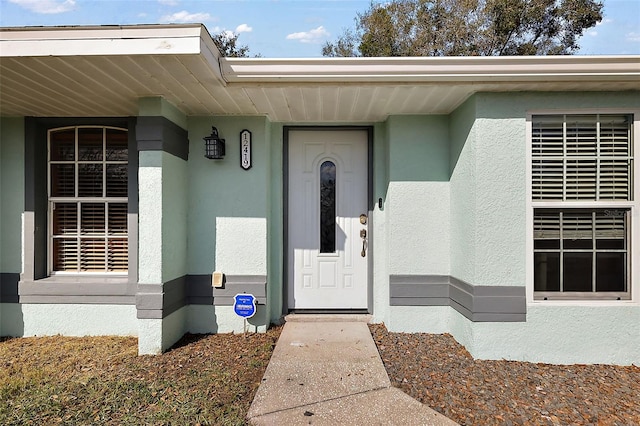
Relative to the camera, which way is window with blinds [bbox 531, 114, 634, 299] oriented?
toward the camera

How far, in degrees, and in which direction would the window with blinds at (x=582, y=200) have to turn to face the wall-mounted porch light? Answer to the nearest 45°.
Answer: approximately 45° to its right

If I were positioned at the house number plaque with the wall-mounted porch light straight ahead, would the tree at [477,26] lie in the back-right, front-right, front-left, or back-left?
back-right

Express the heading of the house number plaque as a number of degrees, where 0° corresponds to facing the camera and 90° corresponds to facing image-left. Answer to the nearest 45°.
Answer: approximately 0°

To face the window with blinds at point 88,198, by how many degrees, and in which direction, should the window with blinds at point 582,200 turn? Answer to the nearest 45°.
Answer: approximately 45° to its right

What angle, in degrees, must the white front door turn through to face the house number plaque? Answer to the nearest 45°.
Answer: approximately 45° to its right

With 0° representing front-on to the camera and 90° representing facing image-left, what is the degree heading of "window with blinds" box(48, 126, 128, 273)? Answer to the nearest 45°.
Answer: approximately 0°

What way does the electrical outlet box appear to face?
toward the camera
